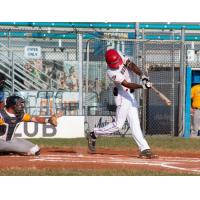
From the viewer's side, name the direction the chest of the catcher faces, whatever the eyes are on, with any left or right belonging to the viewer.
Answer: facing the viewer and to the right of the viewer

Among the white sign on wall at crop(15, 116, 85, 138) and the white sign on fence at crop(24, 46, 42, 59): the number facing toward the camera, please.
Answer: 2

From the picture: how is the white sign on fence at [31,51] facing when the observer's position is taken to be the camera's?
facing the viewer

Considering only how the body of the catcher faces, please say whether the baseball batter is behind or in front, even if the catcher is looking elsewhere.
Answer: in front

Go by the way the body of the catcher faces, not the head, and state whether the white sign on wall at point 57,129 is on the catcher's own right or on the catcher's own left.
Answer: on the catcher's own left

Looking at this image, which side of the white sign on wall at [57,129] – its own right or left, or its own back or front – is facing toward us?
front

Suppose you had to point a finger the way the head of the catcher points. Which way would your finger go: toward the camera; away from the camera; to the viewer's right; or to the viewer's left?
to the viewer's right

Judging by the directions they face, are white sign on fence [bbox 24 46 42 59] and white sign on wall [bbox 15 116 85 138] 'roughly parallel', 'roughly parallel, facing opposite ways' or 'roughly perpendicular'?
roughly parallel

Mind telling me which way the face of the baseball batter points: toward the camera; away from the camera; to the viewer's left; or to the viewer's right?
to the viewer's right

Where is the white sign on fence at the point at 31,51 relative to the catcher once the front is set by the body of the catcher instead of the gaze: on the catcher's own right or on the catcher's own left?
on the catcher's own left
